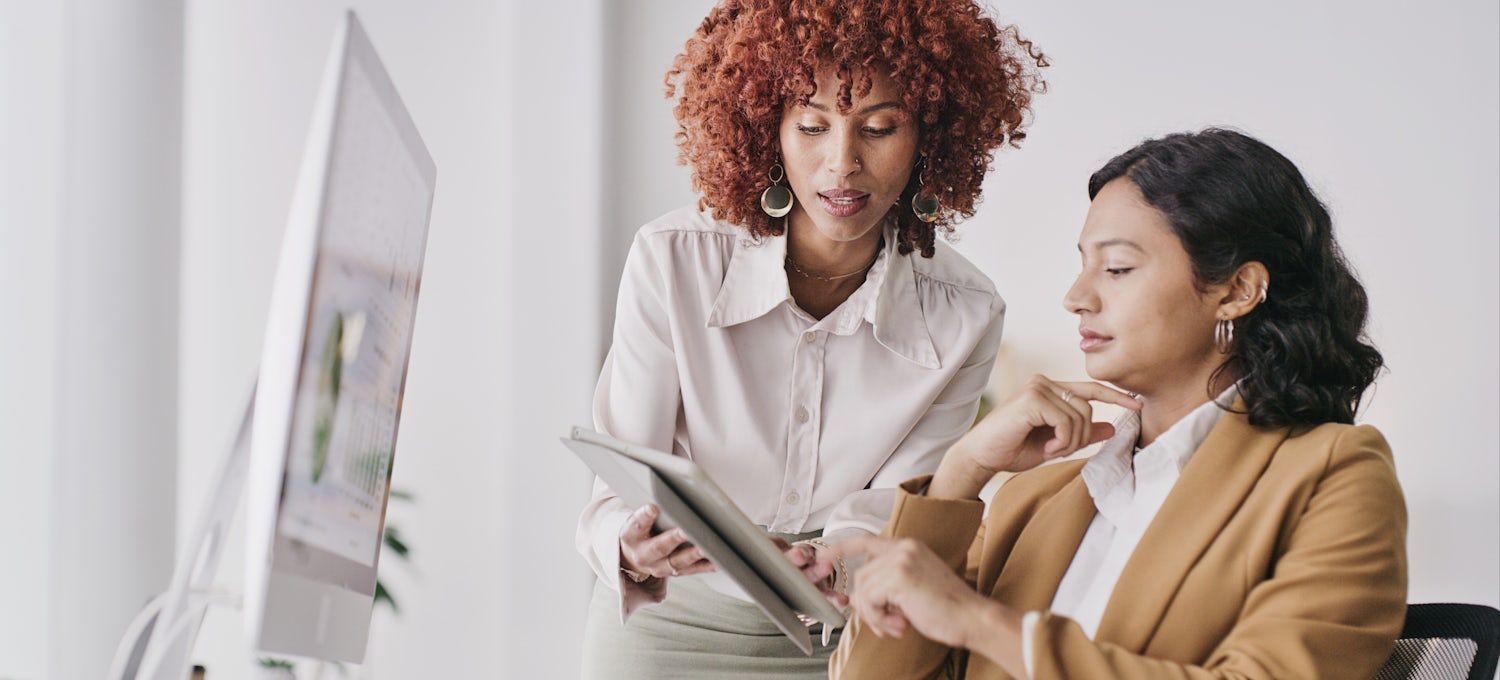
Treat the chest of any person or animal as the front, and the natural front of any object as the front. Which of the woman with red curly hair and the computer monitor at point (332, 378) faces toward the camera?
the woman with red curly hair

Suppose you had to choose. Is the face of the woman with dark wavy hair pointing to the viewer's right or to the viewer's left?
to the viewer's left

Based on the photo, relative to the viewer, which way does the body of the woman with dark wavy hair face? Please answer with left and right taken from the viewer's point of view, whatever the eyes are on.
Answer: facing the viewer and to the left of the viewer

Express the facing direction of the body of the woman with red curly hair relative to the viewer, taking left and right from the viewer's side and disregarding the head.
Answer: facing the viewer

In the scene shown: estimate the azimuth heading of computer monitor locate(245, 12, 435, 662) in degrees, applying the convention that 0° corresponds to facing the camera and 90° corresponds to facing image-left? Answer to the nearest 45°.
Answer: approximately 270°

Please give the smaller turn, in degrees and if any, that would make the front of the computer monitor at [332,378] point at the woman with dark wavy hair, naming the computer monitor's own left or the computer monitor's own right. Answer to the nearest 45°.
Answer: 0° — it already faces them

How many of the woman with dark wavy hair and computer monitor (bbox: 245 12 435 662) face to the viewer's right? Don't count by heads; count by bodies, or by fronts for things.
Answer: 1

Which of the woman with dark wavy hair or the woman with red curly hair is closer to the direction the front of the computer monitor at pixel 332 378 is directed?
the woman with dark wavy hair

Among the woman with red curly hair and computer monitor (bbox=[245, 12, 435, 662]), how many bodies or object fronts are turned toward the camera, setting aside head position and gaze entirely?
1

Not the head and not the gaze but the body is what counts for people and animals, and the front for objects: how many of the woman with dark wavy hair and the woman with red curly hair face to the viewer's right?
0

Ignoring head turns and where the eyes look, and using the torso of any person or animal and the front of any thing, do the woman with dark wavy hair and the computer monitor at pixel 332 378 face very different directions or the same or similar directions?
very different directions

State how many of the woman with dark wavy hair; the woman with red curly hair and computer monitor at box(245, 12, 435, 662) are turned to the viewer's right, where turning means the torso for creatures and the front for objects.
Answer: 1

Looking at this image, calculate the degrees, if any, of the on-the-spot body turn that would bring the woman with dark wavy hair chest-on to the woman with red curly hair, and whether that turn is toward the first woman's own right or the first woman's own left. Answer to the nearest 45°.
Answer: approximately 90° to the first woman's own right

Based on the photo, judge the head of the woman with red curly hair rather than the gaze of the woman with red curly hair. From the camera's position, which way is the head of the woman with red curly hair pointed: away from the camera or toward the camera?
toward the camera

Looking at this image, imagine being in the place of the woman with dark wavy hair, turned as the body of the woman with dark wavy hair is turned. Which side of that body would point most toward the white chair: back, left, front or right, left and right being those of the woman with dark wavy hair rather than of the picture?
front
